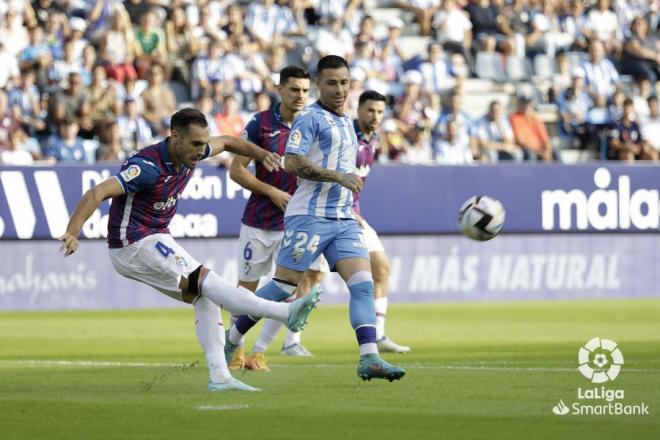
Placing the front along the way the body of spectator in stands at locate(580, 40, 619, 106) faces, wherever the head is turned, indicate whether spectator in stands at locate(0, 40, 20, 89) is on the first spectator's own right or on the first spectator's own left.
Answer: on the first spectator's own right

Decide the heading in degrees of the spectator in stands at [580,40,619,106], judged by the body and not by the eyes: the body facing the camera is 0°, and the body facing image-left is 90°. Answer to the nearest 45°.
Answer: approximately 0°

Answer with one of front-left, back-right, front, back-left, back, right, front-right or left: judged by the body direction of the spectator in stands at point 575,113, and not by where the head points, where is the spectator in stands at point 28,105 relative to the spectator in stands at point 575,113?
front-right

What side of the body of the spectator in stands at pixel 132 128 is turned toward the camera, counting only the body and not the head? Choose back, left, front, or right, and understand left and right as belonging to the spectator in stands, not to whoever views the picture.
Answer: front

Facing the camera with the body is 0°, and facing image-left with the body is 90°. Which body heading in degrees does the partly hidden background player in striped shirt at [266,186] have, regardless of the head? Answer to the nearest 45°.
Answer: approximately 315°

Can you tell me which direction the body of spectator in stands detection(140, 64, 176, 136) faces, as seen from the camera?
toward the camera

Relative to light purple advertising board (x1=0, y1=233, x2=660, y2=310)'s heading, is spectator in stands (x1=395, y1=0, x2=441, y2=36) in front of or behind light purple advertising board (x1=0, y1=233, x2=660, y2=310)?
behind

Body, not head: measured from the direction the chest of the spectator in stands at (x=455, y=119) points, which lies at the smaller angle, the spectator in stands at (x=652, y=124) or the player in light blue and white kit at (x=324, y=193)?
the player in light blue and white kit

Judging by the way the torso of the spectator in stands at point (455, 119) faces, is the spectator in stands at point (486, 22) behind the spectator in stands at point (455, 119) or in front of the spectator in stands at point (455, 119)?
behind

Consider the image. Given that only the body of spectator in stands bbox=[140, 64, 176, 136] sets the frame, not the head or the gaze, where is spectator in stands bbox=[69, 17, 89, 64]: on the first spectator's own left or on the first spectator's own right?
on the first spectator's own right

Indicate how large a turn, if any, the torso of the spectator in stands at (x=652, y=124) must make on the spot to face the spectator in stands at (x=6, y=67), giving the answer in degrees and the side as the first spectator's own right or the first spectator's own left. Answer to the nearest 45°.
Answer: approximately 45° to the first spectator's own right

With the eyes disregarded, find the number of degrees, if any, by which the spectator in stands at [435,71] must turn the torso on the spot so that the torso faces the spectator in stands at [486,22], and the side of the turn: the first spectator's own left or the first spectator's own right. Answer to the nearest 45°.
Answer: approximately 135° to the first spectator's own left

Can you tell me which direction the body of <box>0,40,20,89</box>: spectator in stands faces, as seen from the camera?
toward the camera

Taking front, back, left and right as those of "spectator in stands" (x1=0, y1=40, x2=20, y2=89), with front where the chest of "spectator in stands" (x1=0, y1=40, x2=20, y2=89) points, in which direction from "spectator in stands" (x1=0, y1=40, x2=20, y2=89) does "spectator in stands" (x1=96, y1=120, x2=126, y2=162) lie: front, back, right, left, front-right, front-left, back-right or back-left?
front-left
